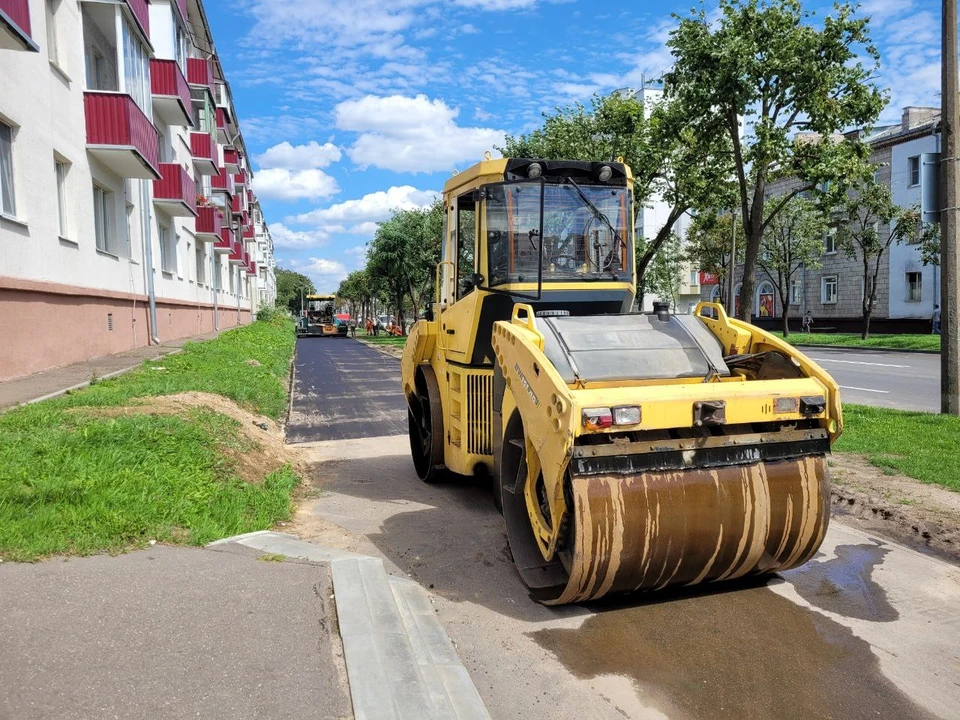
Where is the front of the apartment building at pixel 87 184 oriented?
to the viewer's right

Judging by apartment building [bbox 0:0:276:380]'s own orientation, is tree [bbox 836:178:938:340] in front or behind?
in front

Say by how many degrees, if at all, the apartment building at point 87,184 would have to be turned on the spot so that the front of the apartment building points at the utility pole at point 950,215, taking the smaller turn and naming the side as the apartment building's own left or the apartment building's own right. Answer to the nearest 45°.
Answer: approximately 45° to the apartment building's own right
